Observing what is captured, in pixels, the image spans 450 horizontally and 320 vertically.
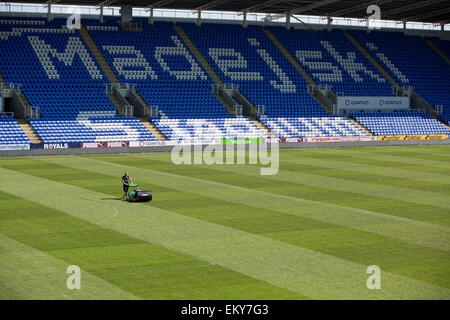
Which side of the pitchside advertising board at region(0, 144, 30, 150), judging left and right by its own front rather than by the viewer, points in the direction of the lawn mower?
front

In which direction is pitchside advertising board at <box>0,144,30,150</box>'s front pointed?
toward the camera
